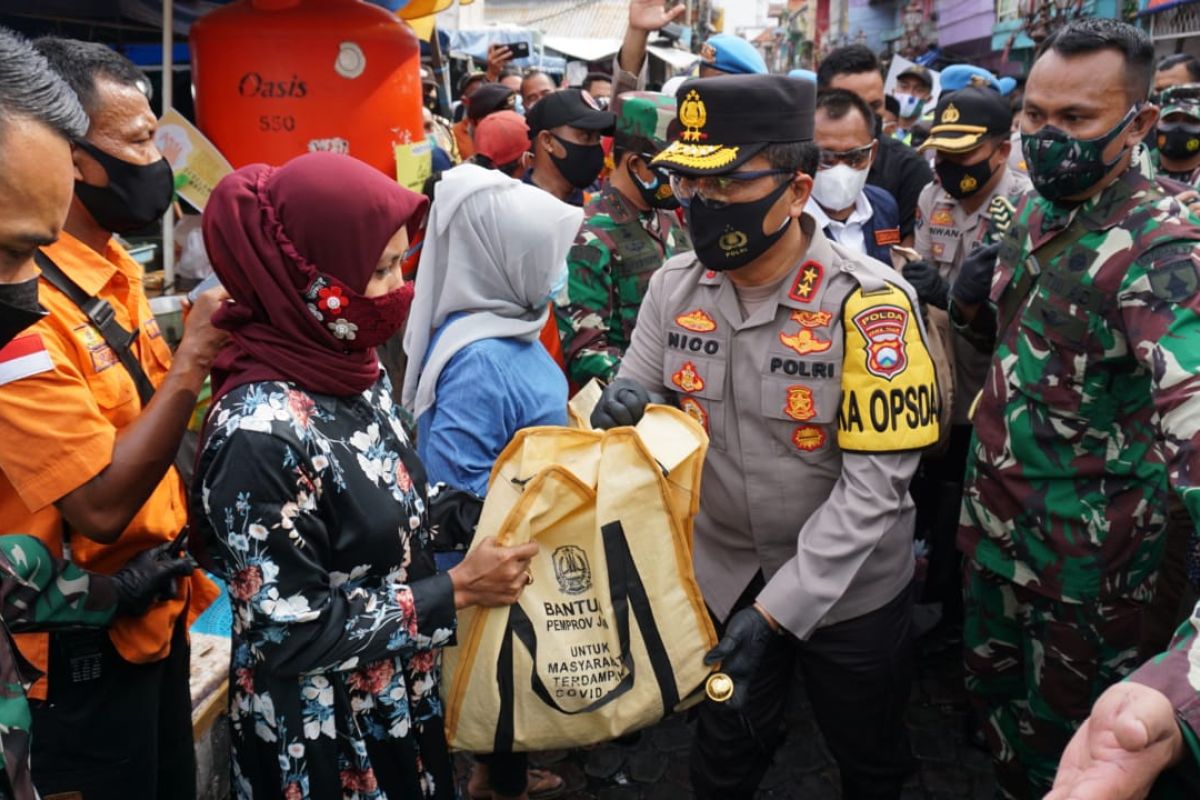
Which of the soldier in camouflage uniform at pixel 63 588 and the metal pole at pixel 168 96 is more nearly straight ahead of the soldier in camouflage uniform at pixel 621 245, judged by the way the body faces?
the soldier in camouflage uniform

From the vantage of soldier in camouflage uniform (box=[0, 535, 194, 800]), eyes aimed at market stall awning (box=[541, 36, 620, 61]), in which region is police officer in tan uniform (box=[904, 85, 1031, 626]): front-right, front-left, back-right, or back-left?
front-right

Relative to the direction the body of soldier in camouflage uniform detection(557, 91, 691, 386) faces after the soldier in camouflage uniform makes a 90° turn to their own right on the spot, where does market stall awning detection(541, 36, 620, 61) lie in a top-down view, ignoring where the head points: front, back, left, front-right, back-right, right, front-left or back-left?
back-right

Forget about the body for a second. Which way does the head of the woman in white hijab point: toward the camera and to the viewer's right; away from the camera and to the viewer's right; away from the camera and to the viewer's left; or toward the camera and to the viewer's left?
away from the camera and to the viewer's right

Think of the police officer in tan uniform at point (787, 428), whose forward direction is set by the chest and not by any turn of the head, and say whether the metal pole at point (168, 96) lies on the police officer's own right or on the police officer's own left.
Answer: on the police officer's own right

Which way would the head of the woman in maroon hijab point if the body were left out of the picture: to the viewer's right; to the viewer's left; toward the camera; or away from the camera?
to the viewer's right

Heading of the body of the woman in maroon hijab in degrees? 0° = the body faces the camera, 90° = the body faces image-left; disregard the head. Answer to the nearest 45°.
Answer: approximately 270°

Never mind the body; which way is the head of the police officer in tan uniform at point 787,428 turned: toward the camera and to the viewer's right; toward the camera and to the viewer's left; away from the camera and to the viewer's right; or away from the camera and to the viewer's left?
toward the camera and to the viewer's left

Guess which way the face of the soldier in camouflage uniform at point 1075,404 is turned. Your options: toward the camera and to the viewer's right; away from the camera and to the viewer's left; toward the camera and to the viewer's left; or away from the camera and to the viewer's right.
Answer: toward the camera and to the viewer's left

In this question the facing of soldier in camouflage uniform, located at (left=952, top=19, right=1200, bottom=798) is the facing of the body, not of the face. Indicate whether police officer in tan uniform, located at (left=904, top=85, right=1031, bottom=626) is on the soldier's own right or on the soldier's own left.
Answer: on the soldier's own right
